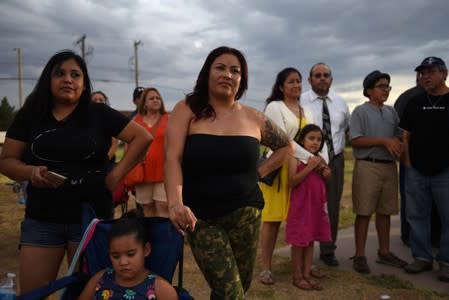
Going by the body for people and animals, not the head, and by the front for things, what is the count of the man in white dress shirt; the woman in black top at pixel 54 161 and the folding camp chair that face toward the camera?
3

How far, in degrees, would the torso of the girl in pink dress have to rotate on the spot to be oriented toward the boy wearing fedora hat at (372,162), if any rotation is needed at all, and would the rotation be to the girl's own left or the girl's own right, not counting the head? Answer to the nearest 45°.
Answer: approximately 90° to the girl's own left

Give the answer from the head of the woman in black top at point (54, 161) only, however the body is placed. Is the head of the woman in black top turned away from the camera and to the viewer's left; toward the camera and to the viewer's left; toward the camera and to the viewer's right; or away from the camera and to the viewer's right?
toward the camera and to the viewer's right

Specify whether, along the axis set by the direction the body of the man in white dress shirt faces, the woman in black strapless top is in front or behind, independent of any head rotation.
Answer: in front

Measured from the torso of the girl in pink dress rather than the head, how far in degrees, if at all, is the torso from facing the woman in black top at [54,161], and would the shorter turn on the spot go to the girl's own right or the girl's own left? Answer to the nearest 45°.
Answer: approximately 90° to the girl's own right

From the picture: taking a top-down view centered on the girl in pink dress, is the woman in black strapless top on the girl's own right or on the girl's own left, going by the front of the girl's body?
on the girl's own right

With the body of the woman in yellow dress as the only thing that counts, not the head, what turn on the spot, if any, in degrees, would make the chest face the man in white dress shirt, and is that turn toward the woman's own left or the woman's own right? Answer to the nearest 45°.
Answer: approximately 90° to the woman's own left

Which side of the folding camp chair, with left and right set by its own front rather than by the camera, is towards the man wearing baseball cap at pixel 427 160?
left

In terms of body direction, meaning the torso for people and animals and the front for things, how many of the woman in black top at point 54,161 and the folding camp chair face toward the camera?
2

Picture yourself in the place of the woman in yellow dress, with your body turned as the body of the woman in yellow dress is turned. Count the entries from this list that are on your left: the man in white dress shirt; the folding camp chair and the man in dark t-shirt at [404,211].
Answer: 2
